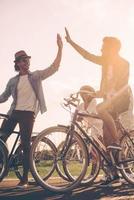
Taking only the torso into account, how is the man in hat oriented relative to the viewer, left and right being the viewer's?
facing the viewer and to the right of the viewer

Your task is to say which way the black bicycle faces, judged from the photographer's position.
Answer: facing the viewer and to the left of the viewer

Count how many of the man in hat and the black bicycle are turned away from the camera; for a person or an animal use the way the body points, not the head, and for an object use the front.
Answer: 0
